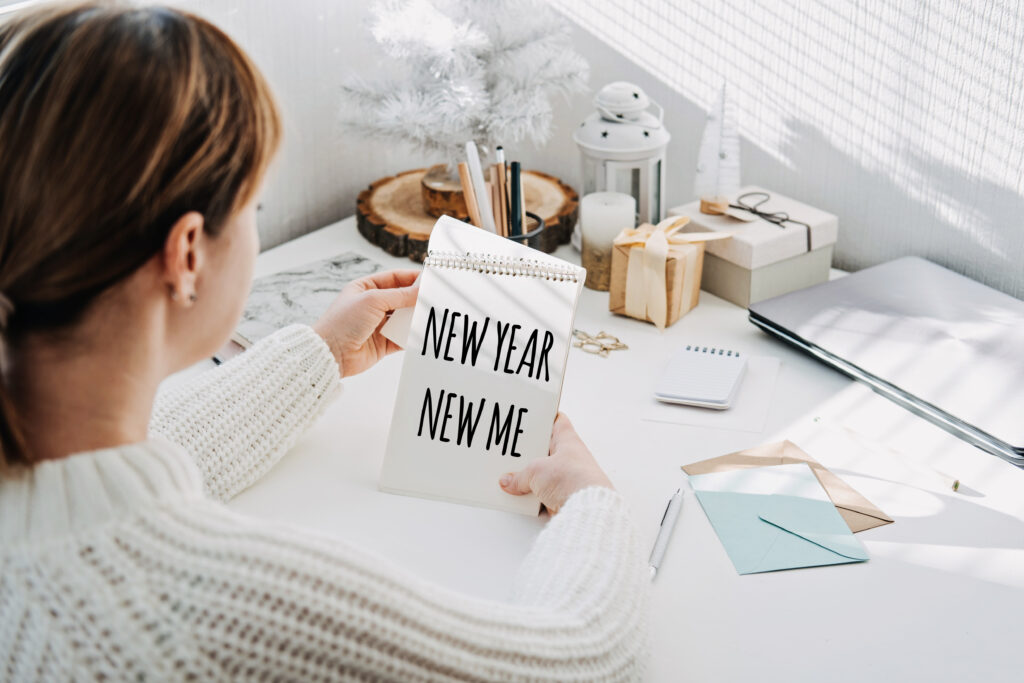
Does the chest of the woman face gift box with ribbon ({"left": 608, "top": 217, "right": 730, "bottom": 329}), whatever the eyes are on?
yes

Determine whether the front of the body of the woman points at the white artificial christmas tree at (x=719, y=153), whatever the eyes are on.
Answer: yes

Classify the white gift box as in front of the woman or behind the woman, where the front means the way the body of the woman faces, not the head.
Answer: in front

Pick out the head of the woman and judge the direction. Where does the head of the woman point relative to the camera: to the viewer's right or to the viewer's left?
to the viewer's right

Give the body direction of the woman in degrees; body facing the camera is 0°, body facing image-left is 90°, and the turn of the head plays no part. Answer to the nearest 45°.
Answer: approximately 225°
